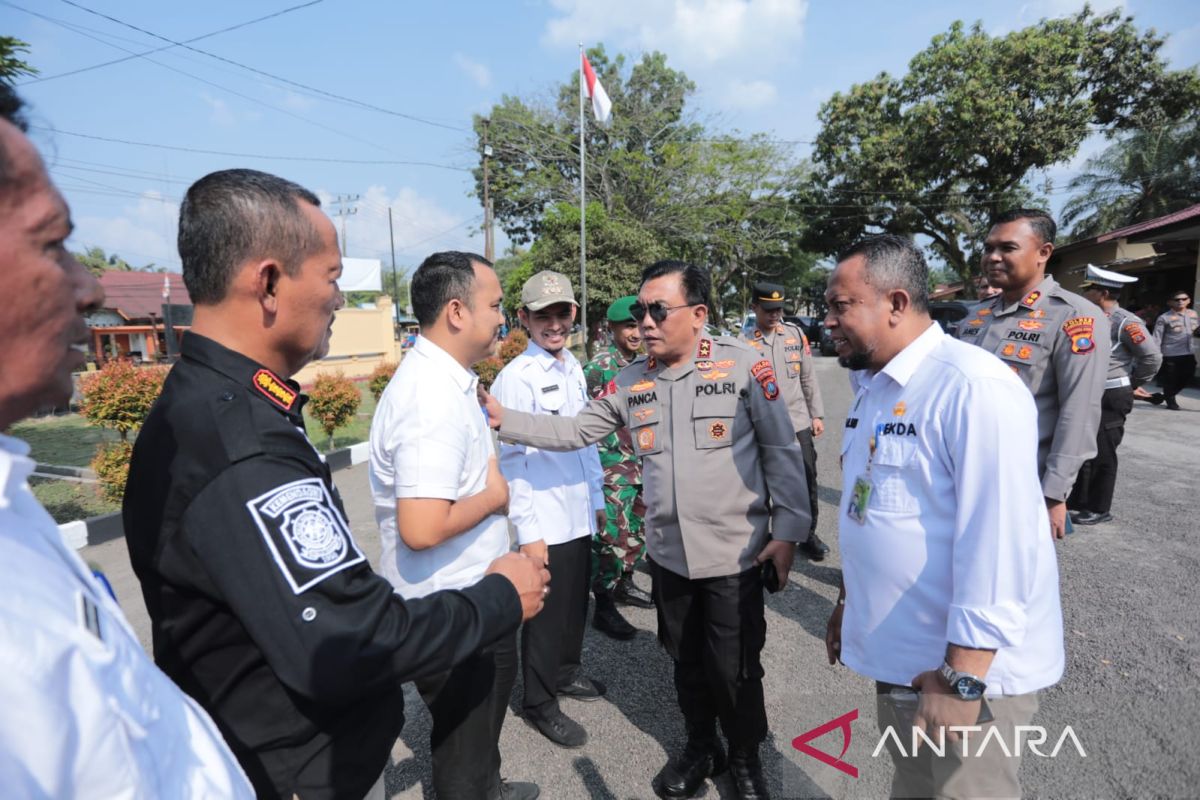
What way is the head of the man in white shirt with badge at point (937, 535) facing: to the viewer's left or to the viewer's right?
to the viewer's left

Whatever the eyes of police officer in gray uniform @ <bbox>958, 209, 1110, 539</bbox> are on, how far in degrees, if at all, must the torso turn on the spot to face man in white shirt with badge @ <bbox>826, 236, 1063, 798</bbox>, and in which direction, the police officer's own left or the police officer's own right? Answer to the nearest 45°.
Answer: approximately 45° to the police officer's own left

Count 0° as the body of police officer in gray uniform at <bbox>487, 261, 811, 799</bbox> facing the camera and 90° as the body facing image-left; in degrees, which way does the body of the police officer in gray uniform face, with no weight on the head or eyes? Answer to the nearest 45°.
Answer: approximately 45°

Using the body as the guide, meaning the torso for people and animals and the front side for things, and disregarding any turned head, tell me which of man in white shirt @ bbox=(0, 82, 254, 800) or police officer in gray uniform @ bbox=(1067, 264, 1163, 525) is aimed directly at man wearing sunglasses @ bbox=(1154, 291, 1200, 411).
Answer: the man in white shirt

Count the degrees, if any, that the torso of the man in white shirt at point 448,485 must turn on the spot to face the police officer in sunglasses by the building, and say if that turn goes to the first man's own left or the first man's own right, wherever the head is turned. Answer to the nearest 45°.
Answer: approximately 45° to the first man's own left

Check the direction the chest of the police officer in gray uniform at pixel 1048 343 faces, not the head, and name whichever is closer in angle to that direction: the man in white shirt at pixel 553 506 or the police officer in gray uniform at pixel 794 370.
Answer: the man in white shirt

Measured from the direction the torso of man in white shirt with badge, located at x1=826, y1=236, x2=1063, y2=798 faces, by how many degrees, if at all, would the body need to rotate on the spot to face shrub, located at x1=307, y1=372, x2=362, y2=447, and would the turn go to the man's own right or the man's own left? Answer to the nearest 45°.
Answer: approximately 90° to the man's own right

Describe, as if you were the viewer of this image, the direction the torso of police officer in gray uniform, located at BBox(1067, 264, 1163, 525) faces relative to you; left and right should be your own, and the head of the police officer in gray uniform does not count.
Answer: facing to the left of the viewer

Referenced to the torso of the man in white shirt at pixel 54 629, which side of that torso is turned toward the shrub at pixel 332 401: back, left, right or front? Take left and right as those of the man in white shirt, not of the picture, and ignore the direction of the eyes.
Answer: left

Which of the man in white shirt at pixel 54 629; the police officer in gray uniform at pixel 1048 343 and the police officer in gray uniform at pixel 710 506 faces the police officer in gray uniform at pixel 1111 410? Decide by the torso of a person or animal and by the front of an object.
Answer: the man in white shirt

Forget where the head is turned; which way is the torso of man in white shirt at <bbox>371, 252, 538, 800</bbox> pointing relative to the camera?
to the viewer's right

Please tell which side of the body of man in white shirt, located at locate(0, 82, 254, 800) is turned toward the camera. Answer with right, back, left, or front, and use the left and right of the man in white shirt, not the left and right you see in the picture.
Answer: right
